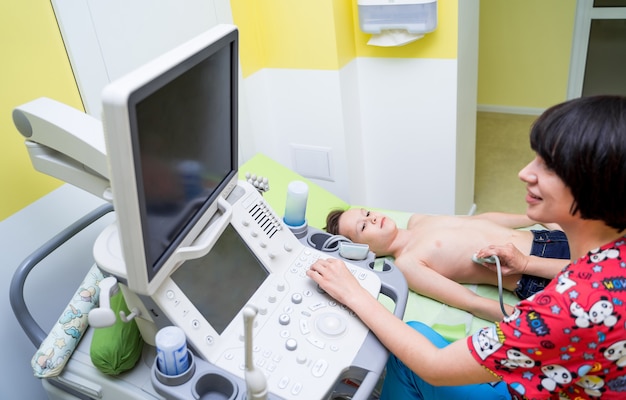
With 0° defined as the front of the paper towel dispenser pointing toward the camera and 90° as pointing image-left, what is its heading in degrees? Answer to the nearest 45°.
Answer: approximately 0°

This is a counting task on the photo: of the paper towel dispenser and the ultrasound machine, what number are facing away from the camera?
0

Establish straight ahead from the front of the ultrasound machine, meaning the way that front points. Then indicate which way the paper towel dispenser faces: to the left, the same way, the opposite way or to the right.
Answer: to the right

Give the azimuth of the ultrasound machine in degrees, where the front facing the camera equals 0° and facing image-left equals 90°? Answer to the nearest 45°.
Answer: approximately 315°

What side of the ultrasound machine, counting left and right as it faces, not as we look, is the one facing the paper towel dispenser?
left

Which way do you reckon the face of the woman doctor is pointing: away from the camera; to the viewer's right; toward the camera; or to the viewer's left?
to the viewer's left

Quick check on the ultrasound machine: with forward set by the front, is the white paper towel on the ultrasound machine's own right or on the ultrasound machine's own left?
on the ultrasound machine's own left
